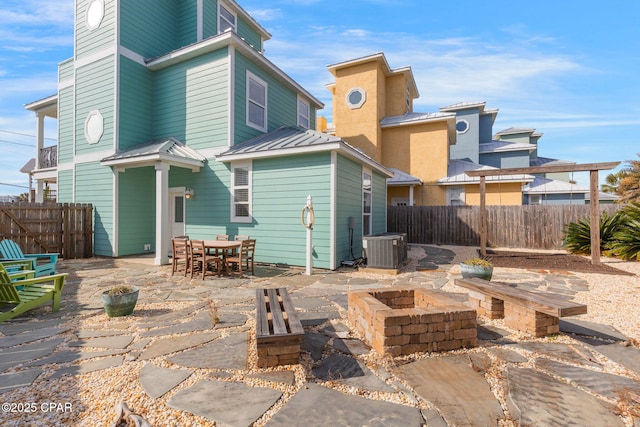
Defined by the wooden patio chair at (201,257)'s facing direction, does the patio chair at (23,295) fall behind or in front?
behind

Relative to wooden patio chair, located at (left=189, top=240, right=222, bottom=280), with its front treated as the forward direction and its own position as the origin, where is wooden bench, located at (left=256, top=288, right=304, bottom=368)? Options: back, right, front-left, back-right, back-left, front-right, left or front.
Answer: back-right

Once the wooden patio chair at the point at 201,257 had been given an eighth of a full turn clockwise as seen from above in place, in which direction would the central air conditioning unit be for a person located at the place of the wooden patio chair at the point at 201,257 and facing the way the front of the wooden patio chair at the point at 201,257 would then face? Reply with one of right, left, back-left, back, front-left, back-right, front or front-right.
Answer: front

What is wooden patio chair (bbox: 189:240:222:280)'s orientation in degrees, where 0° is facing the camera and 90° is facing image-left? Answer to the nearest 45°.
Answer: approximately 225°

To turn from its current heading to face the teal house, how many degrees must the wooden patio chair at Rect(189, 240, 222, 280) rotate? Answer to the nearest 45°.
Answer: approximately 45° to its left

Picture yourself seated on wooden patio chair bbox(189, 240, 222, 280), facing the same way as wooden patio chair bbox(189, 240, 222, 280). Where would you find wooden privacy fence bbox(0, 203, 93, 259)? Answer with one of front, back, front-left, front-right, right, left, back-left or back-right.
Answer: left

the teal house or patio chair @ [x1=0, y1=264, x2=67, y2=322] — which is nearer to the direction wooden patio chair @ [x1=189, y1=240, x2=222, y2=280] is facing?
the teal house

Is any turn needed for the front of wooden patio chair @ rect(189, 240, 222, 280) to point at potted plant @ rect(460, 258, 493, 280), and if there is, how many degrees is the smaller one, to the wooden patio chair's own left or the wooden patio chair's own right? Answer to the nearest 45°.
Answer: approximately 90° to the wooden patio chair's own right

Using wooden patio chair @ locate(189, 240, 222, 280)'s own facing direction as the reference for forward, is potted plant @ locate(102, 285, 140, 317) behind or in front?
behind

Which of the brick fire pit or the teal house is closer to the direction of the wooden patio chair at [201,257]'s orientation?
the teal house

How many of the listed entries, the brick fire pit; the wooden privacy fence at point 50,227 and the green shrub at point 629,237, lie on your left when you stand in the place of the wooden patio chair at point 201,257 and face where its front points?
1

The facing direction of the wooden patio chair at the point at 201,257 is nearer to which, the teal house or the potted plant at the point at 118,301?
the teal house

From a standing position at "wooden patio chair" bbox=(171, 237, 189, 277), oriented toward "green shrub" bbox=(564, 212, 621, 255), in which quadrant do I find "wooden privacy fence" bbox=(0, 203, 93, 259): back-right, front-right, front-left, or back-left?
back-left
